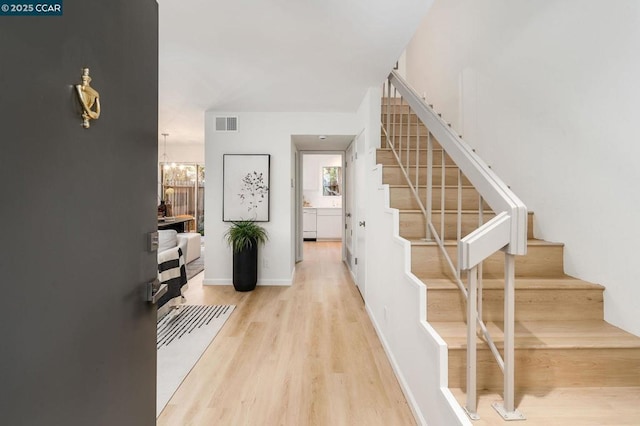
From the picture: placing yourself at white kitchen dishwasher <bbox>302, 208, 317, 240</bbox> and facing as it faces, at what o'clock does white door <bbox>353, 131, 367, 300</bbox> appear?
The white door is roughly at 12 o'clock from the white kitchen dishwasher.

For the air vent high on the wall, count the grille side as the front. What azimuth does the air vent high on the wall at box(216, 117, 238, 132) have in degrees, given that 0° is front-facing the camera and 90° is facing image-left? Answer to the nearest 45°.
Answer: approximately 0°

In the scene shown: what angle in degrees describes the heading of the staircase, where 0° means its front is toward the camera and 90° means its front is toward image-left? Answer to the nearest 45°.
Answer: approximately 0°
